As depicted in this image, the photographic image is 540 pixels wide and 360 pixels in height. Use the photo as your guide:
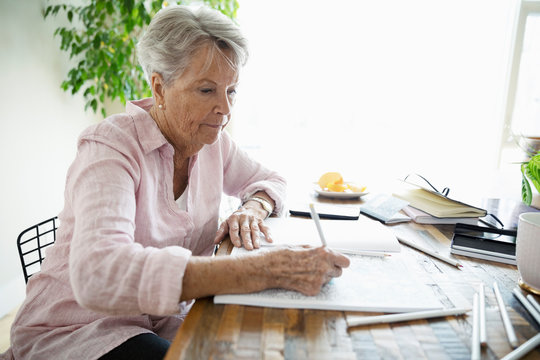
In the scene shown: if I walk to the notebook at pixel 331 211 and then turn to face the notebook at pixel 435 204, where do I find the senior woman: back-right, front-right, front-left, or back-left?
back-right

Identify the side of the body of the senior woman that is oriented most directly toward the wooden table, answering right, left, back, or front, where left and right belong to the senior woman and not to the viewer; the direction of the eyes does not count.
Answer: front

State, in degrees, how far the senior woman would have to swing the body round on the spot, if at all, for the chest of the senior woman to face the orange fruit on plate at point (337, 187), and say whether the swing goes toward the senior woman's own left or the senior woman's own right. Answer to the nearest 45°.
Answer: approximately 90° to the senior woman's own left

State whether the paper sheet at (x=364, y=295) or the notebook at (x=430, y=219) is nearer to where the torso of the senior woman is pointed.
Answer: the paper sheet

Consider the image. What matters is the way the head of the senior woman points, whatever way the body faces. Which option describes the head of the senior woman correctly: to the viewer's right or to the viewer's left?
to the viewer's right

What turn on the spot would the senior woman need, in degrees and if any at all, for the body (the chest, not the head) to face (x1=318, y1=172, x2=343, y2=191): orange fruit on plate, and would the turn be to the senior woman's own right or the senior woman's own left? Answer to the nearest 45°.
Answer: approximately 90° to the senior woman's own left

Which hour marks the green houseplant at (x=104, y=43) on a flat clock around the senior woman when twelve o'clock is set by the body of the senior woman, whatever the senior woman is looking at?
The green houseplant is roughly at 7 o'clock from the senior woman.

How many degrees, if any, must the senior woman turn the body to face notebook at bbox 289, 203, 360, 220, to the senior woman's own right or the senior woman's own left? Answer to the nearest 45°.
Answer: approximately 45° to the senior woman's own left

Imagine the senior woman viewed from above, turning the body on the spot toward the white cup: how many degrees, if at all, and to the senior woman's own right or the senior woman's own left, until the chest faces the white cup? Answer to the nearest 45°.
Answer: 0° — they already face it
